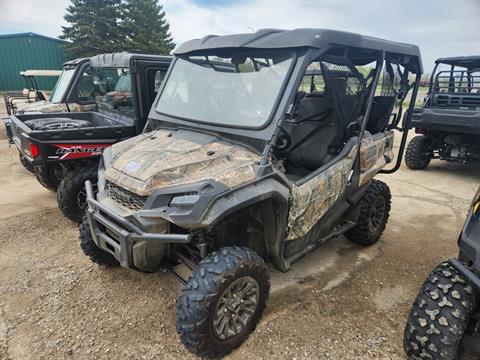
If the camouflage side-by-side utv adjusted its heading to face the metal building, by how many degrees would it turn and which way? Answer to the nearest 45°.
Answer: approximately 90° to its right

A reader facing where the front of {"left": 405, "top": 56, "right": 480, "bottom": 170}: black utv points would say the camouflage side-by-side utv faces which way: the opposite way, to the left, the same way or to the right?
the opposite way

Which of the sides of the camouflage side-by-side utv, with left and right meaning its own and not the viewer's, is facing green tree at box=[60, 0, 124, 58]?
right

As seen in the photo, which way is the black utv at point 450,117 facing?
away from the camera

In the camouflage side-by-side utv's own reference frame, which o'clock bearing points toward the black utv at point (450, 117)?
The black utv is roughly at 6 o'clock from the camouflage side-by-side utv.

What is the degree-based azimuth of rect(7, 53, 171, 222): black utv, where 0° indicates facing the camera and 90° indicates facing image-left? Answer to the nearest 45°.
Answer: approximately 225°

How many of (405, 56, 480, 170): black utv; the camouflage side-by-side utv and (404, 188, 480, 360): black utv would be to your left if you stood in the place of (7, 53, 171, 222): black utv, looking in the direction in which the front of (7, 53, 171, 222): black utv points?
0

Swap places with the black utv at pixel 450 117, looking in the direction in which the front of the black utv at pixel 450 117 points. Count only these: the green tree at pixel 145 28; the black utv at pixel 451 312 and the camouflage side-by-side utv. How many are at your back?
2

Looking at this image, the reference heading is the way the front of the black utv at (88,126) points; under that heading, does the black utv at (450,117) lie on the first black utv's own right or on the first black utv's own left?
on the first black utv's own right

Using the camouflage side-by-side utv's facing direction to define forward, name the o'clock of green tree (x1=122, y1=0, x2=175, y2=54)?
The green tree is roughly at 4 o'clock from the camouflage side-by-side utv.

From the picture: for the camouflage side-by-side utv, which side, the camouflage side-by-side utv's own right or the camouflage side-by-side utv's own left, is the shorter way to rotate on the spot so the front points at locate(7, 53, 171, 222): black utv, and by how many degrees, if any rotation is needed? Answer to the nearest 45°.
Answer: approximately 90° to the camouflage side-by-side utv's own right

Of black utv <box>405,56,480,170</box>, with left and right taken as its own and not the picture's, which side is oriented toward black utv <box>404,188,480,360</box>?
back
